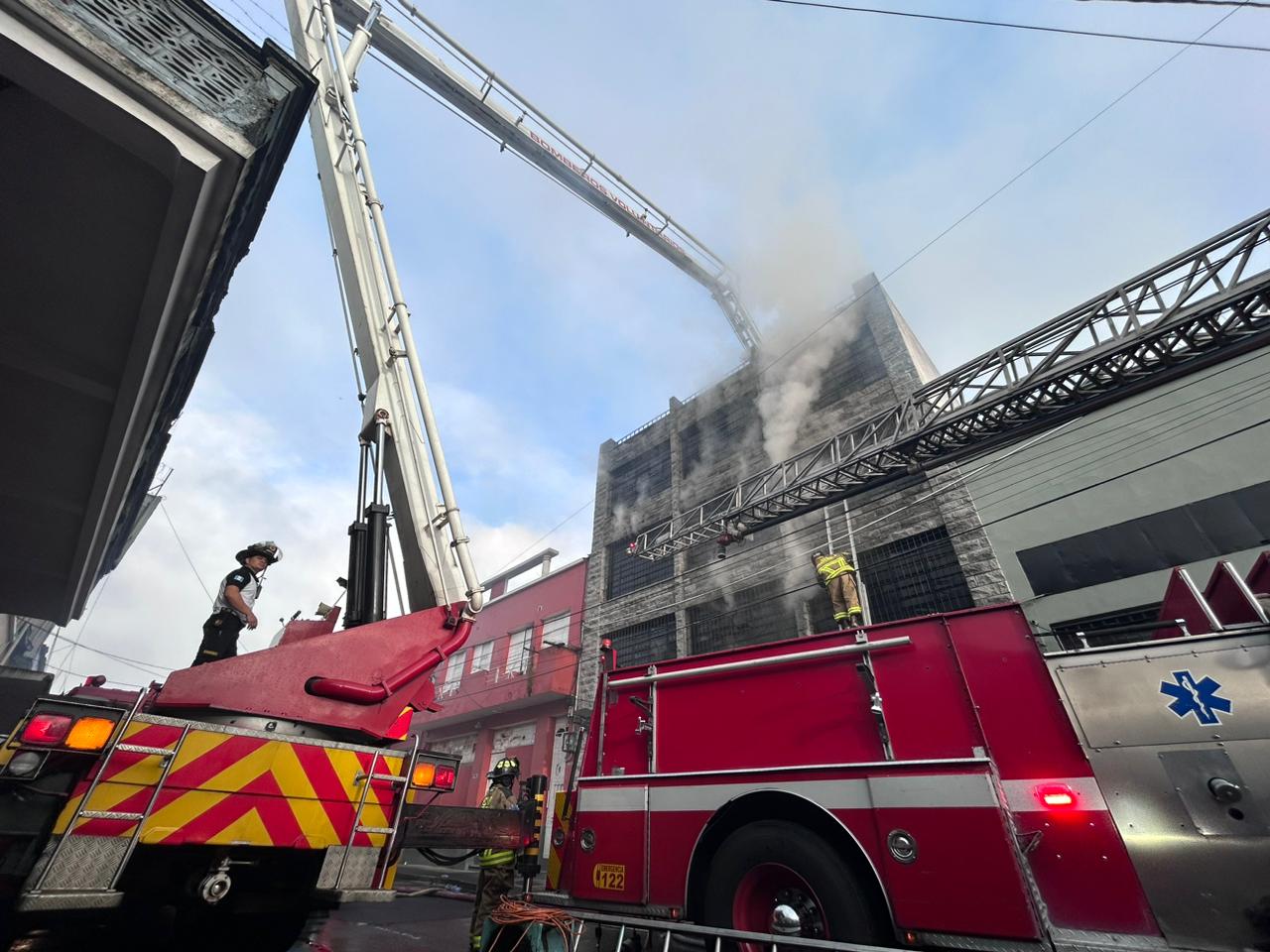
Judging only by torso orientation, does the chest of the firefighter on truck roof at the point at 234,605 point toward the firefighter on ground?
yes

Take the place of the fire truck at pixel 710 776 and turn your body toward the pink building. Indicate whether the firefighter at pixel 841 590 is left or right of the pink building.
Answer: right

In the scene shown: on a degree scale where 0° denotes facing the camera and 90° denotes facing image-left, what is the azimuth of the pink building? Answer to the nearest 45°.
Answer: approximately 45°

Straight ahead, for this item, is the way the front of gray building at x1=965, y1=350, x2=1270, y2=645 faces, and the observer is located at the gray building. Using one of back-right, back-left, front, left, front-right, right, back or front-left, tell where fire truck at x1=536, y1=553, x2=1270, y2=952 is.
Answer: front-left

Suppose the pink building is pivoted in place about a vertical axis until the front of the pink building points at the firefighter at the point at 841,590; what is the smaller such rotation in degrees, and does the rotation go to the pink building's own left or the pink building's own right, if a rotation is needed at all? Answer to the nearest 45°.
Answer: approximately 45° to the pink building's own left

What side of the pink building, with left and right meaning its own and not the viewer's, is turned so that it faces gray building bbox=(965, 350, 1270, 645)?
left

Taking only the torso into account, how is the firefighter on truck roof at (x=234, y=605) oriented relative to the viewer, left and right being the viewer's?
facing to the right of the viewer
